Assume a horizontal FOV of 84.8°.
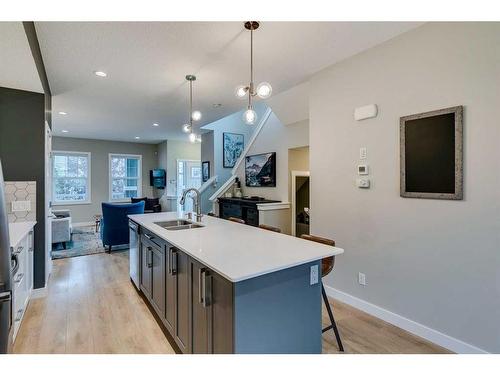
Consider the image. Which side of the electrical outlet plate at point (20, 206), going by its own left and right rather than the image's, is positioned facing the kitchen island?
front

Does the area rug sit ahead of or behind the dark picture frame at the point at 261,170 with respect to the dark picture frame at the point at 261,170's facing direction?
ahead

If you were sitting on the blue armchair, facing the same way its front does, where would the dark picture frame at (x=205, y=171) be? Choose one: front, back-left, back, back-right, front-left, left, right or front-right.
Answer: front-right

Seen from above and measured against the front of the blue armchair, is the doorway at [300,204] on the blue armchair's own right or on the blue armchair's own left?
on the blue armchair's own right

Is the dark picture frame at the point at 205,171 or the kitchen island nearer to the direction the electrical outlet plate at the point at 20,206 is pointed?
the kitchen island

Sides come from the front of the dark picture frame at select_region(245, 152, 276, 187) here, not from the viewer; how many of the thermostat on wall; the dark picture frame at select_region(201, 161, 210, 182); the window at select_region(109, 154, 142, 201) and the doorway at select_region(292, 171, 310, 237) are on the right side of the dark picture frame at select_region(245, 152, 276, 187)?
2

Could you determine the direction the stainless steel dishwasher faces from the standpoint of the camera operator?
facing to the left of the viewer

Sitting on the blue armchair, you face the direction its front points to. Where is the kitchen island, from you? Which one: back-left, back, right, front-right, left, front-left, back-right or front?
back

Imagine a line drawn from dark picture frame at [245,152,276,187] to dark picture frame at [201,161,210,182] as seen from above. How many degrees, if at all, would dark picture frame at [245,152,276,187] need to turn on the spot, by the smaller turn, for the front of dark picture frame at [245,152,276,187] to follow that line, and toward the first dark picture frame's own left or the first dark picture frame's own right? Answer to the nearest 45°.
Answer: approximately 90° to the first dark picture frame's own right

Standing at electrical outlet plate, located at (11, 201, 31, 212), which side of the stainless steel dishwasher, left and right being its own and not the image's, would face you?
front

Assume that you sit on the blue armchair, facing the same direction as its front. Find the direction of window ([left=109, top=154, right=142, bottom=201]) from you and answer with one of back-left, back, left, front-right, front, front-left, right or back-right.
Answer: front

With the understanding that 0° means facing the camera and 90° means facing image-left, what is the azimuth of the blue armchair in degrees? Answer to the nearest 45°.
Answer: approximately 180°

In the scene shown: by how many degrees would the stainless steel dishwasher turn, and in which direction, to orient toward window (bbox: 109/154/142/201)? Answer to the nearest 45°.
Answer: approximately 90° to its right
